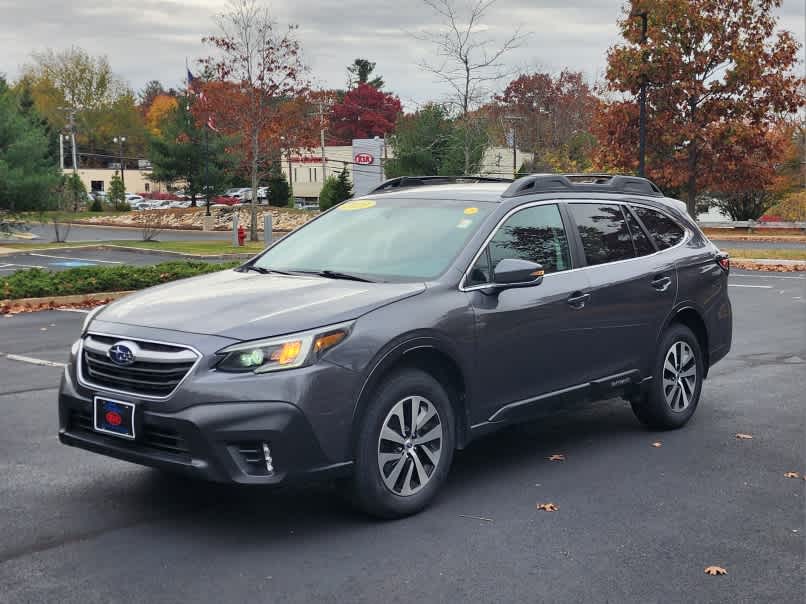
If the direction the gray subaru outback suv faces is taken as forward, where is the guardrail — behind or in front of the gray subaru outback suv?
behind

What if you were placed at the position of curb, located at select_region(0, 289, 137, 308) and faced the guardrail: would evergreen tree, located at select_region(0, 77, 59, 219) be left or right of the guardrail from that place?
left

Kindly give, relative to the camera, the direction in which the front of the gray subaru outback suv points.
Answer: facing the viewer and to the left of the viewer

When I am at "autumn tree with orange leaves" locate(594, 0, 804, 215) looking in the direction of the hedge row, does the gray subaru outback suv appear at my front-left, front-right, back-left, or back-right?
front-left

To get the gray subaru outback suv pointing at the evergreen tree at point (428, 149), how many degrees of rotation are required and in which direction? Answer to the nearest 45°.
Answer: approximately 135° to its right

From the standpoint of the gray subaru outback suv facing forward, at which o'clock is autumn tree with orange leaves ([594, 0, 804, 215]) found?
The autumn tree with orange leaves is roughly at 5 o'clock from the gray subaru outback suv.

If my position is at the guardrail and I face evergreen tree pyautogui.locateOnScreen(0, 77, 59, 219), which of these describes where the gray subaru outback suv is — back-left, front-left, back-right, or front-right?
front-left

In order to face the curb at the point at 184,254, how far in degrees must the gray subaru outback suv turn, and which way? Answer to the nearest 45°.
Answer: approximately 135° to its right

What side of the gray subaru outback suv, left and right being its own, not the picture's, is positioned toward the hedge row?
right

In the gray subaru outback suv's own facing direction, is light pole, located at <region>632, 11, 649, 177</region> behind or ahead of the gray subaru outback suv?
behind

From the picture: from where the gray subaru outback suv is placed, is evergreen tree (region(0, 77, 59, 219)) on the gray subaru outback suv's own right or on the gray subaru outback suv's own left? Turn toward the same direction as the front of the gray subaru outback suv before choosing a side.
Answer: on the gray subaru outback suv's own right

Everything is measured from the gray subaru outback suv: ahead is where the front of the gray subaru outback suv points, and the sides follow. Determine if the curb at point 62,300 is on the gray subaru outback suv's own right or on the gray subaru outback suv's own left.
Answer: on the gray subaru outback suv's own right
